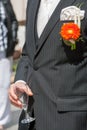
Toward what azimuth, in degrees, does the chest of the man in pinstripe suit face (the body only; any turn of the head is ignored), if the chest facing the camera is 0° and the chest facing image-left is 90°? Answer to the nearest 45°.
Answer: approximately 45°
